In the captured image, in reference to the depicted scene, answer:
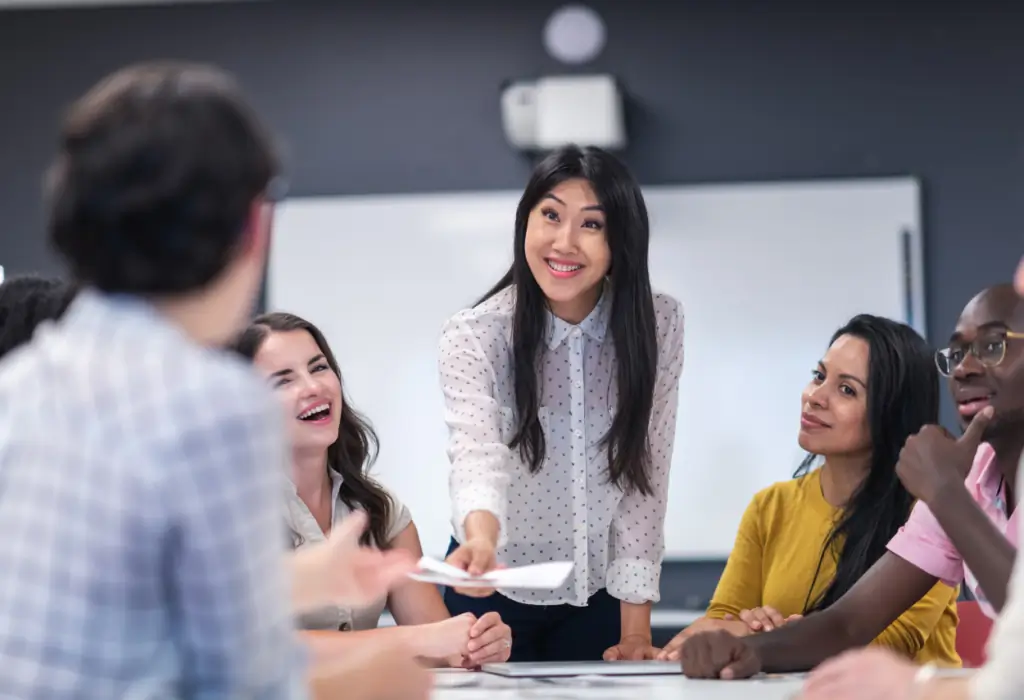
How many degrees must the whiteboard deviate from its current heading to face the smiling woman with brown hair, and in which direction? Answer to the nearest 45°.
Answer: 0° — it already faces them

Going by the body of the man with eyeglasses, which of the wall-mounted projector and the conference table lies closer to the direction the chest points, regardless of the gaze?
the conference table

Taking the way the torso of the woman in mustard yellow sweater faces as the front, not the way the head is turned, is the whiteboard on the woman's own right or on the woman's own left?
on the woman's own right

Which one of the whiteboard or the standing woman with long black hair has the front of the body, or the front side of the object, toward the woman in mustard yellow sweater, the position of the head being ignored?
the whiteboard

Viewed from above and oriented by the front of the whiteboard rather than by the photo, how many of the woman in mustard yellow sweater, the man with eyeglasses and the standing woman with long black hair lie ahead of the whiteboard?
3

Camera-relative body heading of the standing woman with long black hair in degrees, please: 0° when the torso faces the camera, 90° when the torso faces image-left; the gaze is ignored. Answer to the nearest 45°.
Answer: approximately 0°
